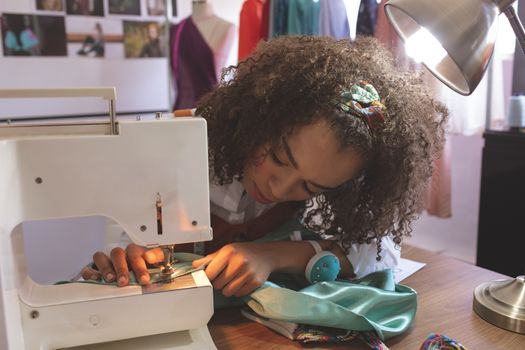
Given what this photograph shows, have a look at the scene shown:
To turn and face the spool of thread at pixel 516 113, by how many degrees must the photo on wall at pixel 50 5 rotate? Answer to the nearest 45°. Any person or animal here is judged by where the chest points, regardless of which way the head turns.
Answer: approximately 45° to its left

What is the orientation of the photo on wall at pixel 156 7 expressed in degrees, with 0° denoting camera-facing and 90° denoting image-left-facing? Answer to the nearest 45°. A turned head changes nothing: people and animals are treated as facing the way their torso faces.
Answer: approximately 0°

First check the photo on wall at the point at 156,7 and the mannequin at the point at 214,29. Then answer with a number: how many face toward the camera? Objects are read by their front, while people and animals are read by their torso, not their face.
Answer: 2

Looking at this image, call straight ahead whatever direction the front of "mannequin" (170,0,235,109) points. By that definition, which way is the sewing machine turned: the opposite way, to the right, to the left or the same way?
the opposite way

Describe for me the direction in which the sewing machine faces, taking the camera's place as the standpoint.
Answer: facing away from the viewer

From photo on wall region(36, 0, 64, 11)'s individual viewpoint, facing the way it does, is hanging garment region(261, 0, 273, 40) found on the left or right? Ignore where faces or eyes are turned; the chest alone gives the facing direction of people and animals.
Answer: on its left

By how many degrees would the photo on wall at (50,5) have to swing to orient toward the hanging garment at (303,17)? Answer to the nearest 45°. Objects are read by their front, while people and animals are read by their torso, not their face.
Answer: approximately 45° to its left

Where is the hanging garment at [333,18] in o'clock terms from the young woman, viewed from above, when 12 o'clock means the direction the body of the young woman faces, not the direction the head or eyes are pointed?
The hanging garment is roughly at 5 o'clock from the young woman.

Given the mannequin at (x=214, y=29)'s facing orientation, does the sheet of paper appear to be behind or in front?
in front

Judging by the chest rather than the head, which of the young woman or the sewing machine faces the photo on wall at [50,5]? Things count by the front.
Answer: the sewing machine

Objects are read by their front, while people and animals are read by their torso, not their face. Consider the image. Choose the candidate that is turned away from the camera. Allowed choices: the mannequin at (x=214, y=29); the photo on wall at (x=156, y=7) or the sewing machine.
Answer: the sewing machine

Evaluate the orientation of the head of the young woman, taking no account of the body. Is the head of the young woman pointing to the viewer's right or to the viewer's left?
to the viewer's left
